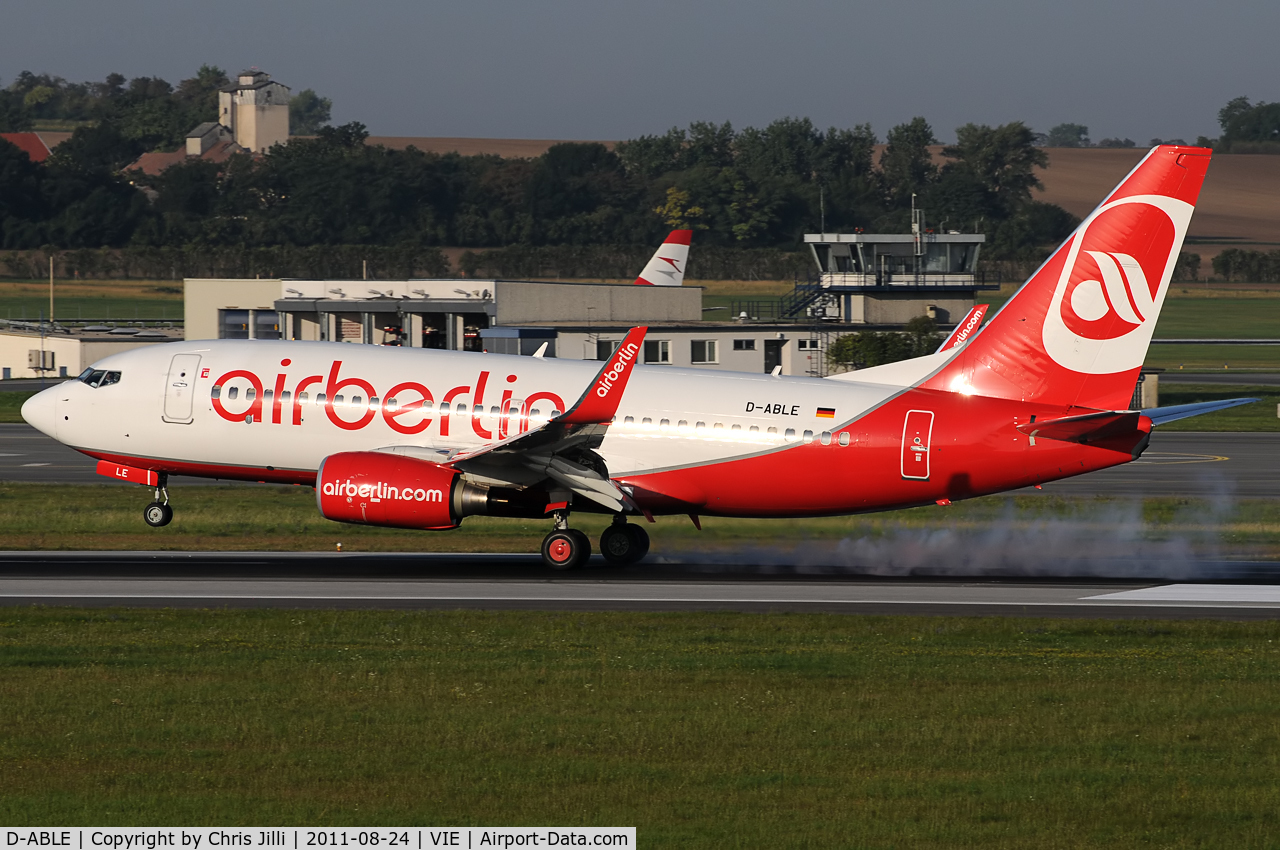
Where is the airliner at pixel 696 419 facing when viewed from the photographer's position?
facing to the left of the viewer
